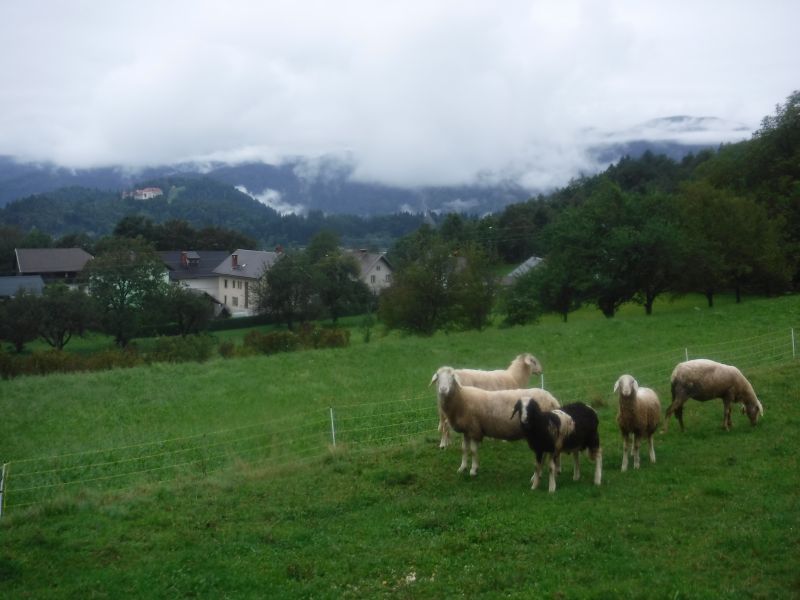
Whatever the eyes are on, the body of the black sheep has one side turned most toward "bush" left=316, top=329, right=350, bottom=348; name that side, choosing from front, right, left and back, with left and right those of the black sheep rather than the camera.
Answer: right

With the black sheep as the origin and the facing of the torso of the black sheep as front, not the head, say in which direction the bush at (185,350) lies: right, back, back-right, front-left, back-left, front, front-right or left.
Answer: right

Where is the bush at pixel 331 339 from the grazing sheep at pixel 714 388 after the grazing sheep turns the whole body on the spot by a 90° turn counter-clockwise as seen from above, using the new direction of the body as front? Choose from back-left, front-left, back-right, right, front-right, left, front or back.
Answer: front-left

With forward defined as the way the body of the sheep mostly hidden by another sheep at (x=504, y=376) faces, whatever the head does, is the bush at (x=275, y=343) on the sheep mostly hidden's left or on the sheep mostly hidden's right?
on the sheep mostly hidden's left

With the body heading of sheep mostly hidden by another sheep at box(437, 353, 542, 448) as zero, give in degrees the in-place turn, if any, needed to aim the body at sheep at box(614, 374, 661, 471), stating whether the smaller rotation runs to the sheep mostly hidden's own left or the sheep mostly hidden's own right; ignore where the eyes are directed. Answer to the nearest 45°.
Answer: approximately 45° to the sheep mostly hidden's own right

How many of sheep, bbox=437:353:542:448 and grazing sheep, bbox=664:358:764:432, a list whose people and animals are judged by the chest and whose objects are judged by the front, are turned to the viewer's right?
2

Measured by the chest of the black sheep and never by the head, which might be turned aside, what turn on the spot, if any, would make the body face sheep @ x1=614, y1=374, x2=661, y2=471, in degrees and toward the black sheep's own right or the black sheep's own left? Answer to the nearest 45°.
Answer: approximately 180°

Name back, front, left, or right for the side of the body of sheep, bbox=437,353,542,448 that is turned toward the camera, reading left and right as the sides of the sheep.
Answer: right

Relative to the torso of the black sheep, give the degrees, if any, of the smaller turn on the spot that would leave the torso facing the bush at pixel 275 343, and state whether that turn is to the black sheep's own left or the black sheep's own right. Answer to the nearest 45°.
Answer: approximately 90° to the black sheep's own right

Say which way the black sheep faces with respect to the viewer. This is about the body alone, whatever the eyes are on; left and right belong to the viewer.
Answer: facing the viewer and to the left of the viewer

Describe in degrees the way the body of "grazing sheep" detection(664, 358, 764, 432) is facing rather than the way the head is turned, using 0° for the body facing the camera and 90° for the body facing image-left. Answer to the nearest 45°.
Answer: approximately 270°

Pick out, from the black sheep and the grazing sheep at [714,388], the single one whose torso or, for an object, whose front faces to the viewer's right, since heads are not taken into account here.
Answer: the grazing sheep

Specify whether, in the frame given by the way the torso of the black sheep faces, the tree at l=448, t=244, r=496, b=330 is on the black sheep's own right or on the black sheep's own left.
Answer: on the black sheep's own right
